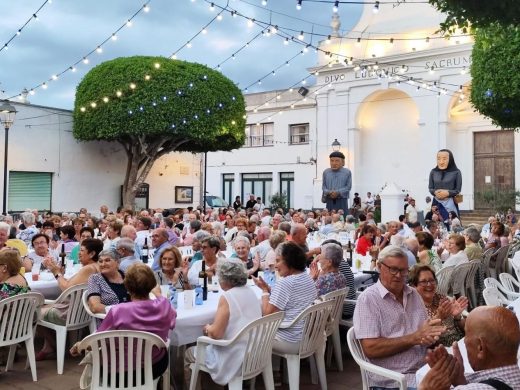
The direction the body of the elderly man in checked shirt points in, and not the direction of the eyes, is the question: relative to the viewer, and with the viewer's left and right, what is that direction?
facing the viewer and to the right of the viewer

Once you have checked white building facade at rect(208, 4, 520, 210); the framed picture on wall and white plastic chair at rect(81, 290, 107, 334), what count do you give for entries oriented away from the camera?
0

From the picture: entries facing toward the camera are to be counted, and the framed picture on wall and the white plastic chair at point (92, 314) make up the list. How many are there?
1

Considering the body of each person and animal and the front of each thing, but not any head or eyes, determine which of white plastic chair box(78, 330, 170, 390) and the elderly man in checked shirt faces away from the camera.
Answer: the white plastic chair

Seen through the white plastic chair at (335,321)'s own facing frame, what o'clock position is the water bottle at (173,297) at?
The water bottle is roughly at 10 o'clock from the white plastic chair.

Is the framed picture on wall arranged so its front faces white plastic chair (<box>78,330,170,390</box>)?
yes

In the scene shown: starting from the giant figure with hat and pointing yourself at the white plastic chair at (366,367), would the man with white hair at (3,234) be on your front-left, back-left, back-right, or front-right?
front-right

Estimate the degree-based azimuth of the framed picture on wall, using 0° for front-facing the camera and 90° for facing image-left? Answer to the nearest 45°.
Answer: approximately 0°

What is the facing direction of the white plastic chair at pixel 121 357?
away from the camera

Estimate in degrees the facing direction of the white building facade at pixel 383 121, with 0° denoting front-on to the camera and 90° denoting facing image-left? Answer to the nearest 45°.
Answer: approximately 45°
